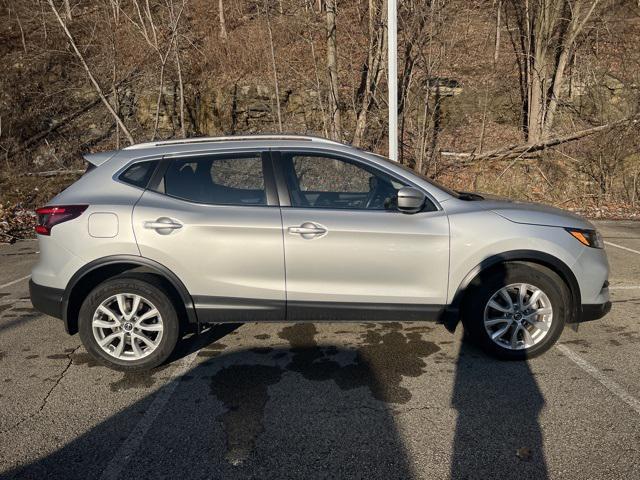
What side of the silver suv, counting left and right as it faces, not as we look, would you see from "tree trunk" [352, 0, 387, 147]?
left

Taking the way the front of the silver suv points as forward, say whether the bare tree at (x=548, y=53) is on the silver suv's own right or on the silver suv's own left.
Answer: on the silver suv's own left

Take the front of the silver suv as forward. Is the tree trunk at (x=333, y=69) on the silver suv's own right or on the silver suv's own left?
on the silver suv's own left

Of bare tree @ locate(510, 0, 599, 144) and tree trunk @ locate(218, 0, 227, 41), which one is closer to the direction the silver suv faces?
the bare tree

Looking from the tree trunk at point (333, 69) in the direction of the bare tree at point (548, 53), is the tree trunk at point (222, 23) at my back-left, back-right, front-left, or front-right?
back-left

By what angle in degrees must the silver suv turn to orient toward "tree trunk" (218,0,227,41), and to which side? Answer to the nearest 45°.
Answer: approximately 90° to its left

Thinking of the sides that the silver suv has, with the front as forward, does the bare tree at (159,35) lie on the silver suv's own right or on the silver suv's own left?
on the silver suv's own left

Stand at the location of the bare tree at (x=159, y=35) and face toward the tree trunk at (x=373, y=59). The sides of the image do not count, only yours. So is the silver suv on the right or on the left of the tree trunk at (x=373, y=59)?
right

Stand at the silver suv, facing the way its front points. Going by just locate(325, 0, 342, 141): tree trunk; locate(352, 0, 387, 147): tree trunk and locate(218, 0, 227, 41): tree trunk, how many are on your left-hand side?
3

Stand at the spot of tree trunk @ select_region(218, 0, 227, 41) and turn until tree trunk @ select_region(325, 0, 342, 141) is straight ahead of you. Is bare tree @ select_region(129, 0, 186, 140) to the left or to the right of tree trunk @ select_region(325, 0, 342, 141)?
right

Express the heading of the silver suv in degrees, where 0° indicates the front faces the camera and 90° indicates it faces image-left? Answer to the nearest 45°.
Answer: approximately 270°
